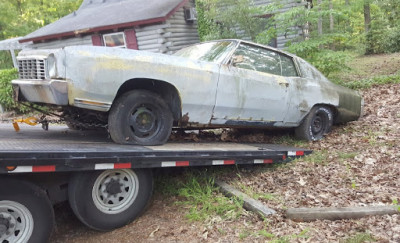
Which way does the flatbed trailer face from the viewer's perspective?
to the viewer's left

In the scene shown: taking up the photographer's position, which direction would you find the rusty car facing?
facing the viewer and to the left of the viewer

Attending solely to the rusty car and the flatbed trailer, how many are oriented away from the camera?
0

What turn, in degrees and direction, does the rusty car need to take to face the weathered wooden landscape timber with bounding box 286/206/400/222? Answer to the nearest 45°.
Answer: approximately 90° to its left

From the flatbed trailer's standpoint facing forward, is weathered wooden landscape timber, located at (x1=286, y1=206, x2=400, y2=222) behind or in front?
behind

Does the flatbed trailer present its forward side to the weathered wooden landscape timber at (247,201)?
no
